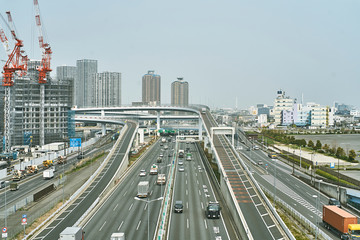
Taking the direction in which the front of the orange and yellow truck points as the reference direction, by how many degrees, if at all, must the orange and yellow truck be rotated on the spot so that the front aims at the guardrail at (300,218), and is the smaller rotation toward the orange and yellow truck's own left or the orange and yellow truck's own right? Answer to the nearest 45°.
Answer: approximately 180°

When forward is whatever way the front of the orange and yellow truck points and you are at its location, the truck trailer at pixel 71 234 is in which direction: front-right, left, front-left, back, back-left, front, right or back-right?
right

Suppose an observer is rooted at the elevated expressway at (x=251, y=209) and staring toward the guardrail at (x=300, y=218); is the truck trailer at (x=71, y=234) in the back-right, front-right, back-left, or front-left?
back-right

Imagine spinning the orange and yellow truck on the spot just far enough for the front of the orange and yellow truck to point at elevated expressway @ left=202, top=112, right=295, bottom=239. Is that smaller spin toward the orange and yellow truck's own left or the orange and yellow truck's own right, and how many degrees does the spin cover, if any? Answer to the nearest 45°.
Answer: approximately 135° to the orange and yellow truck's own right
